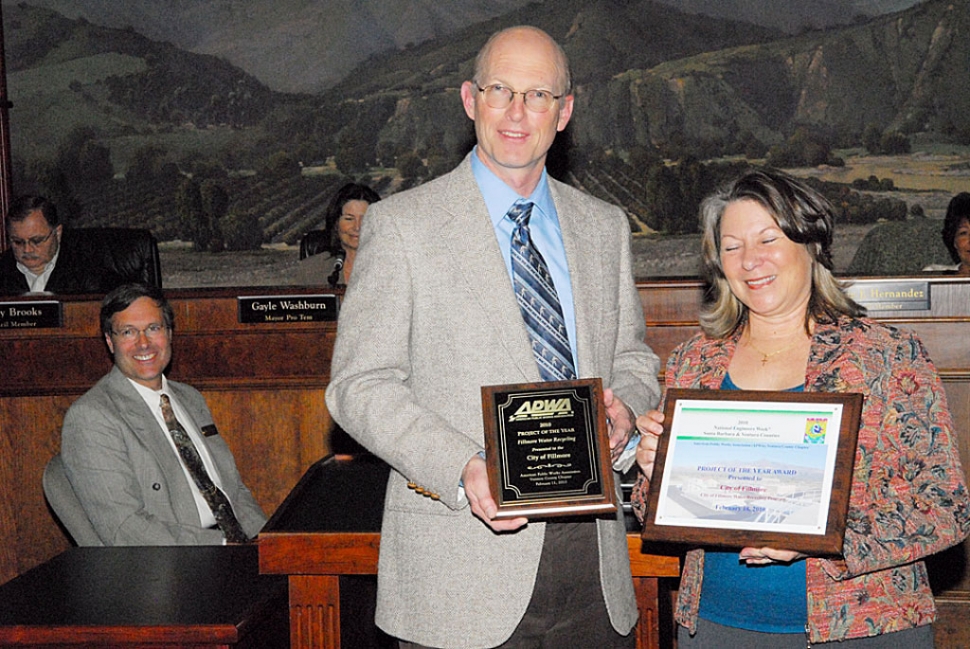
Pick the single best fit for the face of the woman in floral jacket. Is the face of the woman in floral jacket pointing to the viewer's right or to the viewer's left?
to the viewer's left

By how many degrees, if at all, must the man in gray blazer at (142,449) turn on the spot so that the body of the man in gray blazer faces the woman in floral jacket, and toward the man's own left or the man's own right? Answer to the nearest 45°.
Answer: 0° — they already face them

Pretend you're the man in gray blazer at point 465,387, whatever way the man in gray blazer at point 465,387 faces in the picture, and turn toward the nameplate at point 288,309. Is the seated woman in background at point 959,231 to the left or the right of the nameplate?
right

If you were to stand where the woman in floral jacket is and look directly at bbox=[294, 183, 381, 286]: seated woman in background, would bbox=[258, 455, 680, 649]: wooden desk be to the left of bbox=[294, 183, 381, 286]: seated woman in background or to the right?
left

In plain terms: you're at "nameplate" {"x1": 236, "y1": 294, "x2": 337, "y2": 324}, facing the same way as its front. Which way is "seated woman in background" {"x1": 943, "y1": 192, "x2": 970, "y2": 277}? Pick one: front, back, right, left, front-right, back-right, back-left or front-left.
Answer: left

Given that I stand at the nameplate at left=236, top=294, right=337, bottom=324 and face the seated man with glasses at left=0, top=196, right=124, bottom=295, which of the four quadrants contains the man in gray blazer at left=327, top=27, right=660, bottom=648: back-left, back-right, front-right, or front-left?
back-left

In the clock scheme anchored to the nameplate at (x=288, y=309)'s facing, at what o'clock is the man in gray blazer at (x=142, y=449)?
The man in gray blazer is roughly at 1 o'clock from the nameplate.

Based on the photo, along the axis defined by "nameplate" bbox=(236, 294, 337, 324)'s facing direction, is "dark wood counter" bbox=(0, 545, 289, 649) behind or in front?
in front

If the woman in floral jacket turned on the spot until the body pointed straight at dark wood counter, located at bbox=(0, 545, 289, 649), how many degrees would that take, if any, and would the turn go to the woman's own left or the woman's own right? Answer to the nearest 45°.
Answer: approximately 45° to the woman's own right

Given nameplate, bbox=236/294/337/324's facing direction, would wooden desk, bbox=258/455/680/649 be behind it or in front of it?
in front

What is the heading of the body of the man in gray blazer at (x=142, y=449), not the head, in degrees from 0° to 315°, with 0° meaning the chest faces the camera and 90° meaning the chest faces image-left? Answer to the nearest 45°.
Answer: approximately 315°

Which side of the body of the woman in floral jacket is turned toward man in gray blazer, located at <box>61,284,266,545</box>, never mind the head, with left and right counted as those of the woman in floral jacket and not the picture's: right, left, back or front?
right
